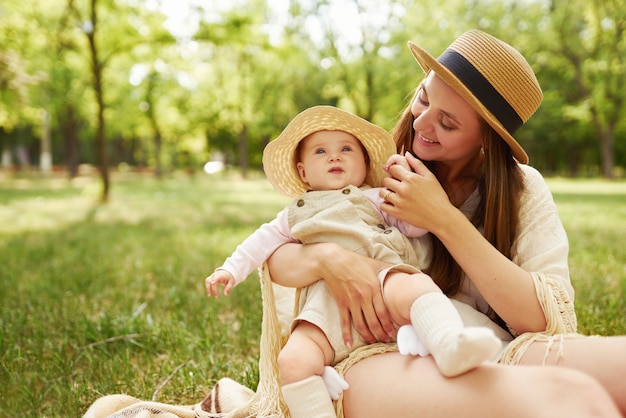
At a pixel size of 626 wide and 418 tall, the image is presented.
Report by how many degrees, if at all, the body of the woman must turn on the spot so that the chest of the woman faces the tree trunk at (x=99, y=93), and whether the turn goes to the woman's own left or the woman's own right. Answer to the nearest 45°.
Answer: approximately 90° to the woman's own right

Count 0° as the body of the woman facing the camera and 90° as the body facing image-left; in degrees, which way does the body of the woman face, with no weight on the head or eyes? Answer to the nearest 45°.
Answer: approximately 45°

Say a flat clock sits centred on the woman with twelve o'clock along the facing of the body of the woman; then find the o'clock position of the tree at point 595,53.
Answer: The tree is roughly at 5 o'clock from the woman.
